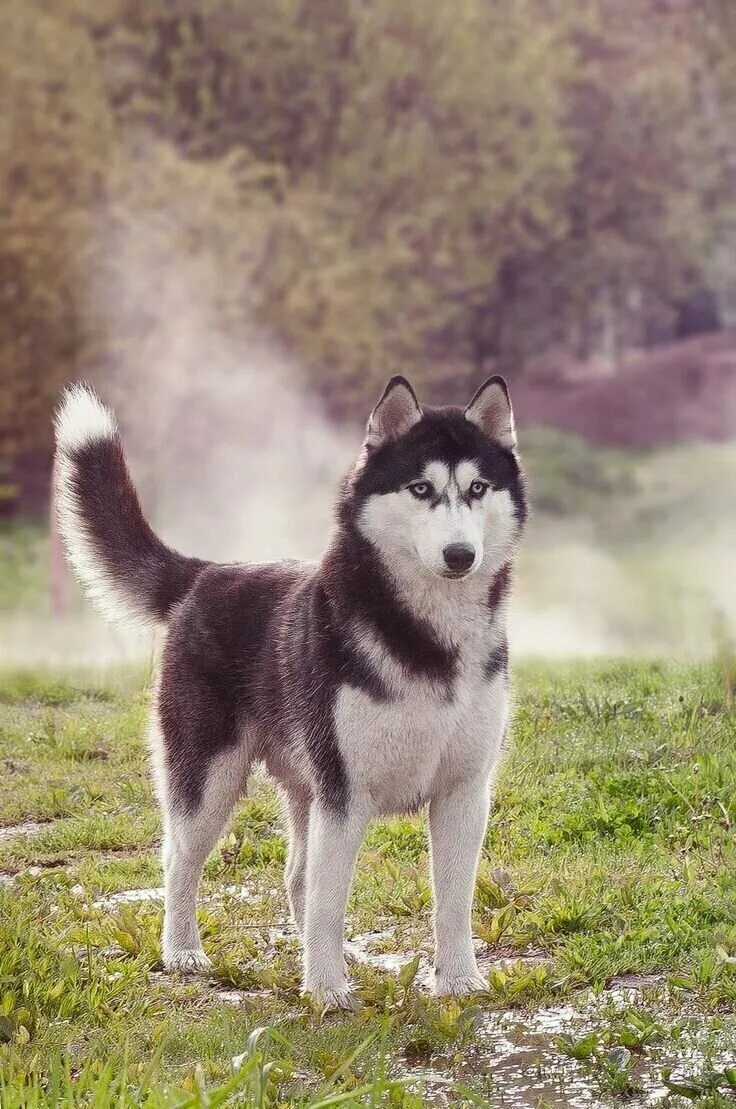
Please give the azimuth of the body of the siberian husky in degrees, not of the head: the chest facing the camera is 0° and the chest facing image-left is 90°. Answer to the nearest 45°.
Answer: approximately 315°
